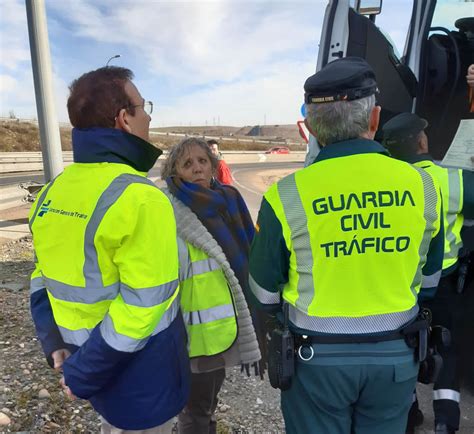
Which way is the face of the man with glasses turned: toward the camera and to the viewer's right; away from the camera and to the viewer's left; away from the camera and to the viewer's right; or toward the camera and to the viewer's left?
away from the camera and to the viewer's right

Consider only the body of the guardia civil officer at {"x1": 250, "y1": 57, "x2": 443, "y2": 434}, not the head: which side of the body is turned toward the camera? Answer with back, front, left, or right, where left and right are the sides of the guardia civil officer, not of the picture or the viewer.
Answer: back

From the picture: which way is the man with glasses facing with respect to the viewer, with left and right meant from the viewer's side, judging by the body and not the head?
facing away from the viewer and to the right of the viewer

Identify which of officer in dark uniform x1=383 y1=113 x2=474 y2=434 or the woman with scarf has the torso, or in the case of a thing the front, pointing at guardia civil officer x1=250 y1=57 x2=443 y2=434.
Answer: the woman with scarf

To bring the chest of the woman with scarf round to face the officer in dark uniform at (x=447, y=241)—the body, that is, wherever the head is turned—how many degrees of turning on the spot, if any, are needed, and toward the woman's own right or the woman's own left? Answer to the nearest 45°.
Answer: approximately 45° to the woman's own left

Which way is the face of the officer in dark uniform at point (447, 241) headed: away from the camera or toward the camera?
away from the camera

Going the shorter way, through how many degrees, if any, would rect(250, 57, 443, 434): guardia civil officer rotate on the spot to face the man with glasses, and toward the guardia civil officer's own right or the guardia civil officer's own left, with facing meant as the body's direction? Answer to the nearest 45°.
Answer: approximately 90° to the guardia civil officer's own left

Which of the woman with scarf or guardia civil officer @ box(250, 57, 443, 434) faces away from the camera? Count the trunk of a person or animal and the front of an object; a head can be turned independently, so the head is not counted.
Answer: the guardia civil officer

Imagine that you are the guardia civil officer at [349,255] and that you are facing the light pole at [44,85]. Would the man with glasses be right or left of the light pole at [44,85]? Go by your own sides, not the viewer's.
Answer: left

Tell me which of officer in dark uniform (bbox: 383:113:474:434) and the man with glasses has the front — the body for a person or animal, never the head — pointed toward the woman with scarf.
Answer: the man with glasses

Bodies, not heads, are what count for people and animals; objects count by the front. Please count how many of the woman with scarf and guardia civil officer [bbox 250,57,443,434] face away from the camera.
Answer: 1

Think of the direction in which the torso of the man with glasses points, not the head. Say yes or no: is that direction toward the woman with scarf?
yes
